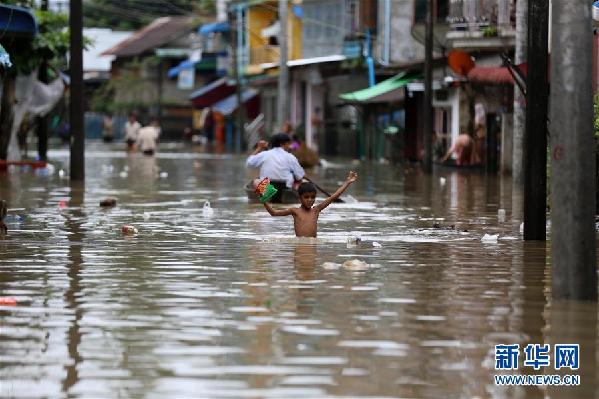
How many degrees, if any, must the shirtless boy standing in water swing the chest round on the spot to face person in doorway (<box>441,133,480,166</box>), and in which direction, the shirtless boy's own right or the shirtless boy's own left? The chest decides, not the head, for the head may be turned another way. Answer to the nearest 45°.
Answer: approximately 180°

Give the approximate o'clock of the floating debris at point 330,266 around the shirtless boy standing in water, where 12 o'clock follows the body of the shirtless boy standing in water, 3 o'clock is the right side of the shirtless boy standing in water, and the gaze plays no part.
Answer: The floating debris is roughly at 12 o'clock from the shirtless boy standing in water.

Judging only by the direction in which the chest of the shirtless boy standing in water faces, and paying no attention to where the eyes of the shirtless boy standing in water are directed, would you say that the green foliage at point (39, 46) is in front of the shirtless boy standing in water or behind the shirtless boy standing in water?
behind

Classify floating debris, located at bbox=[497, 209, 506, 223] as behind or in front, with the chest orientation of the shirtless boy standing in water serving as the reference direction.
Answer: behind

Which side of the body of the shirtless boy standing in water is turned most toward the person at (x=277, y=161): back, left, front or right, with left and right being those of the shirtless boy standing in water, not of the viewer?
back

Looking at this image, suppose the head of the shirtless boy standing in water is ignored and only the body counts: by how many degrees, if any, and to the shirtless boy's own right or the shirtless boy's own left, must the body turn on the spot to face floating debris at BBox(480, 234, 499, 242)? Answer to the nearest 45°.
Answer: approximately 90° to the shirtless boy's own left

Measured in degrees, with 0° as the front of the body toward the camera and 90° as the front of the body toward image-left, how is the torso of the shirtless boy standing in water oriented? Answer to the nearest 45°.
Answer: approximately 0°

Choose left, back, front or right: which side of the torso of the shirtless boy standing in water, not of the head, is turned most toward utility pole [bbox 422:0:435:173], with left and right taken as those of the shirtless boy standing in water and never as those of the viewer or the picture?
back

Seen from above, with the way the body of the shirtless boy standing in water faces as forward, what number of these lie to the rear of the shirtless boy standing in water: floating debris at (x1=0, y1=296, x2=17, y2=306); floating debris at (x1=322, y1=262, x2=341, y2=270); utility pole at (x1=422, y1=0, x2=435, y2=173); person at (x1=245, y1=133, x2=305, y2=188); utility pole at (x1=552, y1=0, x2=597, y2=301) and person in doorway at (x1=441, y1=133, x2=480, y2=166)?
3
